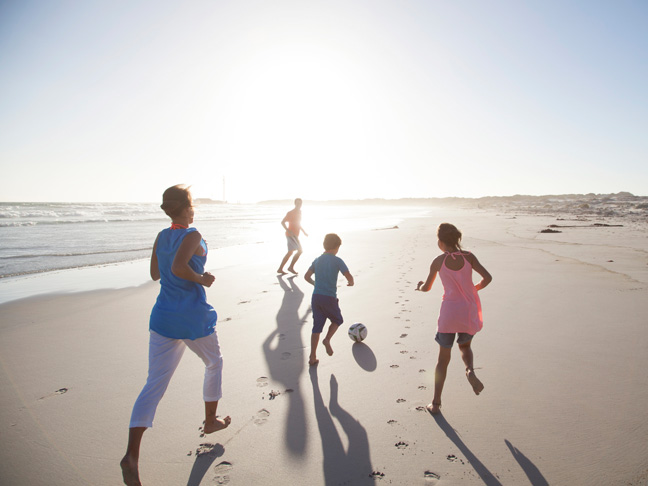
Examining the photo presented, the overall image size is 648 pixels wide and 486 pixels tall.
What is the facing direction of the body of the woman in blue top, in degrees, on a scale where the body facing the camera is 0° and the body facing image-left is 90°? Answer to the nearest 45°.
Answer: approximately 225°

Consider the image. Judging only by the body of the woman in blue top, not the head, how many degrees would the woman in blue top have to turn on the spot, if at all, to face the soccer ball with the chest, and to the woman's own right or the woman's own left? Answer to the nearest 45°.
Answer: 0° — they already face it

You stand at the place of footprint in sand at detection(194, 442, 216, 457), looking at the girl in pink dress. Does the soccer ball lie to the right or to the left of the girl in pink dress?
left

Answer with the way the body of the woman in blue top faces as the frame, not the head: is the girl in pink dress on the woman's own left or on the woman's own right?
on the woman's own right

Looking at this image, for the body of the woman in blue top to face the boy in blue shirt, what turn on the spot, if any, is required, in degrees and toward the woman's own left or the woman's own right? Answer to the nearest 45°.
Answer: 0° — they already face them

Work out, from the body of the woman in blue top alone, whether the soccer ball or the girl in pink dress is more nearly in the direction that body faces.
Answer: the soccer ball

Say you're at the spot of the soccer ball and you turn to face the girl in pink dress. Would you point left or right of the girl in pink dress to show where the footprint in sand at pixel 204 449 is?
right

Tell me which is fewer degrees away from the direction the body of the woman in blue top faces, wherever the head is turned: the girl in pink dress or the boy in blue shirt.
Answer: the boy in blue shirt
